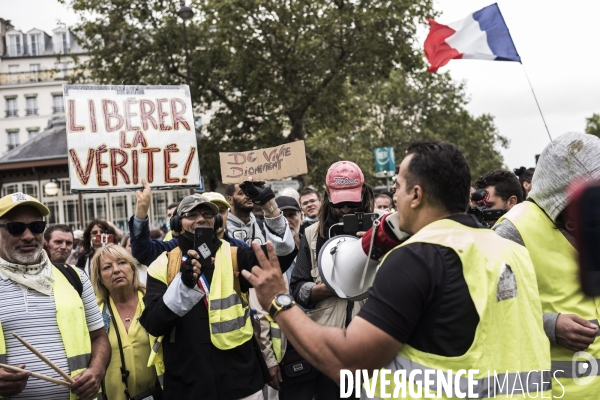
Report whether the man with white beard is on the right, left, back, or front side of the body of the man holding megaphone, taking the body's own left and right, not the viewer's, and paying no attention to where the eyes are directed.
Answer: front

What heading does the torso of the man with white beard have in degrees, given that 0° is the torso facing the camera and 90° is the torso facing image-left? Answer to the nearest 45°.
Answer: approximately 0°

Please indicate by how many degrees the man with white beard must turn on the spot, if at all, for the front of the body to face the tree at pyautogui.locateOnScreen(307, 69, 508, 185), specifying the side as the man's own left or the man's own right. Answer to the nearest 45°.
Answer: approximately 135° to the man's own left

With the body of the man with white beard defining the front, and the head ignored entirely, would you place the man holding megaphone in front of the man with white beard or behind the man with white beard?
in front

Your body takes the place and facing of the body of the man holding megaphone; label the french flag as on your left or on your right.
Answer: on your right

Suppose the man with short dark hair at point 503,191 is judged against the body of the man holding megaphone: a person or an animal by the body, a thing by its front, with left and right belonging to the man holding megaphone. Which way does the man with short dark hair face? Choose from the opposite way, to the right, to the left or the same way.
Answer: to the left

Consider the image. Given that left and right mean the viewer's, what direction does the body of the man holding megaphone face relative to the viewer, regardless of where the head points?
facing away from the viewer and to the left of the viewer

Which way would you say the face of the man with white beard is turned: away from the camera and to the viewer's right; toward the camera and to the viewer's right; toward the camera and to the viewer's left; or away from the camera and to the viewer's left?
toward the camera and to the viewer's right

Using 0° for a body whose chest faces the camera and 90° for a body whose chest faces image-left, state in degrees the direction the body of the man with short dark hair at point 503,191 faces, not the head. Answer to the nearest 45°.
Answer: approximately 45°

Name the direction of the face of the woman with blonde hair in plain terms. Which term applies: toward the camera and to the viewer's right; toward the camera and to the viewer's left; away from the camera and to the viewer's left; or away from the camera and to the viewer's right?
toward the camera and to the viewer's right

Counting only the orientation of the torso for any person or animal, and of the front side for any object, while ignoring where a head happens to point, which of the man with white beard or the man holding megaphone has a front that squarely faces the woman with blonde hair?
the man holding megaphone

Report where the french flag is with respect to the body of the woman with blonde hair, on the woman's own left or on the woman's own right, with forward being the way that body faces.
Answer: on the woman's own left

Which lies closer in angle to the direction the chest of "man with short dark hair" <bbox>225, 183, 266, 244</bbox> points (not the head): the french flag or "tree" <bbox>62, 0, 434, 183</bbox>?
the french flag

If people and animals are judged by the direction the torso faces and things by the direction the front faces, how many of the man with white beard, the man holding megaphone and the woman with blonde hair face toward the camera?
2

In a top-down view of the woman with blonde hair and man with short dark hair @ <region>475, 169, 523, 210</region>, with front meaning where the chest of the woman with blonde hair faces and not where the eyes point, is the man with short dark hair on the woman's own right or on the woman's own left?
on the woman's own left
